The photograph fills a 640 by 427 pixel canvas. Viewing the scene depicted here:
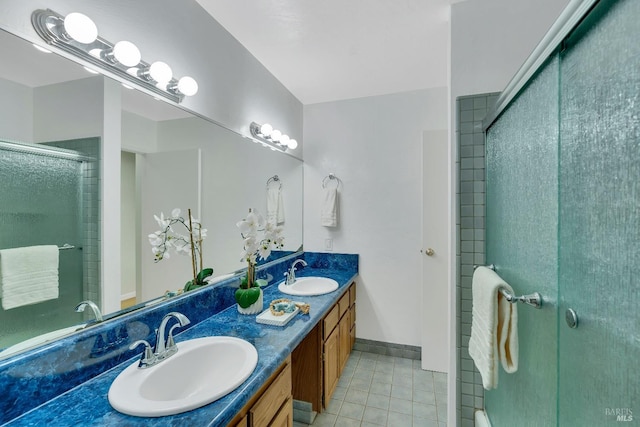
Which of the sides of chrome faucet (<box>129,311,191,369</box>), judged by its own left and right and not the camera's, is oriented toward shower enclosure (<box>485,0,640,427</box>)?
front

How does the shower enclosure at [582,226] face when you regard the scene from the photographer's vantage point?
facing the viewer and to the left of the viewer

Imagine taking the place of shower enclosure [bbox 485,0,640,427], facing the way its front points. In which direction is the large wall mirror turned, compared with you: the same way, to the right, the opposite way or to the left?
the opposite way

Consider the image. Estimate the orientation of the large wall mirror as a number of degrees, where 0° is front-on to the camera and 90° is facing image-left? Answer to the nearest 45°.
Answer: approximately 315°

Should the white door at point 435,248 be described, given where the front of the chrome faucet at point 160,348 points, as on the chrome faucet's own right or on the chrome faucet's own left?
on the chrome faucet's own left

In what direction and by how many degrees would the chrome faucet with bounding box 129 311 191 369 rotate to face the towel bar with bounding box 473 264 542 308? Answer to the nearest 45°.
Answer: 0° — it already faces it

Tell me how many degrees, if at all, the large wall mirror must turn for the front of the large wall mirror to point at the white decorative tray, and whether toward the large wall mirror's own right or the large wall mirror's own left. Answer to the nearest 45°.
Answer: approximately 45° to the large wall mirror's own left

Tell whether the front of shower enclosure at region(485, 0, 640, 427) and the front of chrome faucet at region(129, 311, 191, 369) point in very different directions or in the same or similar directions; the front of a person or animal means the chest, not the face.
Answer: very different directions

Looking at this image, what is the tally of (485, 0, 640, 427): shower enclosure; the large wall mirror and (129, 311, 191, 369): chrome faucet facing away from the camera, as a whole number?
0

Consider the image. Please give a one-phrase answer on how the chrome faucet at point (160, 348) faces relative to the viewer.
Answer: facing the viewer and to the right of the viewer

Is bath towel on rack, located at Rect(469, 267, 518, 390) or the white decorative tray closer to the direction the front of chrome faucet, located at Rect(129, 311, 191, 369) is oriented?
the bath towel on rack

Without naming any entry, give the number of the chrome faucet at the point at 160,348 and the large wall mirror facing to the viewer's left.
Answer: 0

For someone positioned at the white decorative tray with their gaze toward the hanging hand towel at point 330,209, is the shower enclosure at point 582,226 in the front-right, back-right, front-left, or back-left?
back-right

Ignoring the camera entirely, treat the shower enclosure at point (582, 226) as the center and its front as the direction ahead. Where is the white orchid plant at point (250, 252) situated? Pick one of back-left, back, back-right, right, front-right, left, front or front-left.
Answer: front-right
